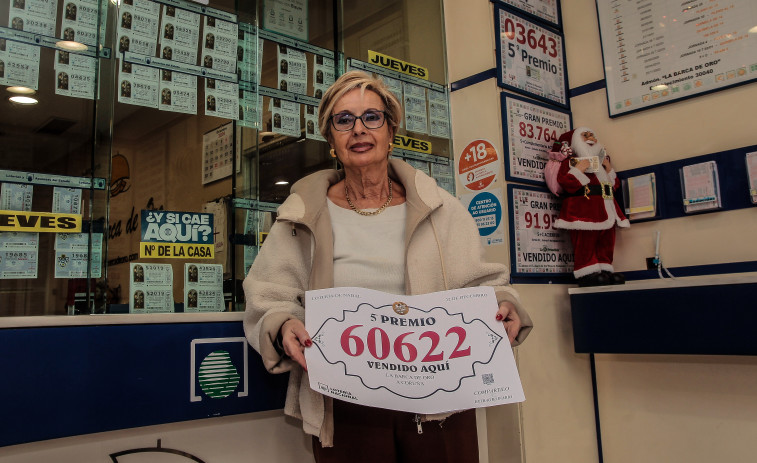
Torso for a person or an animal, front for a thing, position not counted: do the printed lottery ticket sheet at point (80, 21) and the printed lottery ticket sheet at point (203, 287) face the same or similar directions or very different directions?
same or similar directions

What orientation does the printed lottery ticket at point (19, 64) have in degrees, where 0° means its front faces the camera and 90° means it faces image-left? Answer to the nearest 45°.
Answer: approximately 0°

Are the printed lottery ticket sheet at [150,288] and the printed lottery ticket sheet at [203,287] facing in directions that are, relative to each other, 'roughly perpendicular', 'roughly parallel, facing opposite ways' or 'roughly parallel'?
roughly parallel

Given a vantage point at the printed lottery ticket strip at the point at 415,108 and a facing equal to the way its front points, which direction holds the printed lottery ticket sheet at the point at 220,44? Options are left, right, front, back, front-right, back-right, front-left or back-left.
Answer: front-right

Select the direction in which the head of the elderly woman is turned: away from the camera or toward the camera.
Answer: toward the camera

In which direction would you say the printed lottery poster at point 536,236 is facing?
toward the camera

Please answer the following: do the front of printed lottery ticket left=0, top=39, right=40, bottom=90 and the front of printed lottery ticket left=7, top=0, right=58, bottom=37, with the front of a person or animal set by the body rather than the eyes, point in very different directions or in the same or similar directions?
same or similar directions

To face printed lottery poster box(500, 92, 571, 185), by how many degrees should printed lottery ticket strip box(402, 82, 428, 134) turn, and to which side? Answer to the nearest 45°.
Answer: approximately 90° to its left

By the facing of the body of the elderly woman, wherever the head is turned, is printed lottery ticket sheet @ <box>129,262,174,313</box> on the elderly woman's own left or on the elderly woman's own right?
on the elderly woman's own right

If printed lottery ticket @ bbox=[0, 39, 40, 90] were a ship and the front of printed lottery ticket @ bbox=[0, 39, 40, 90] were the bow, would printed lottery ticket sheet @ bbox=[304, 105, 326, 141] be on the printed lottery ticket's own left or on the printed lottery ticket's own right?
on the printed lottery ticket's own left

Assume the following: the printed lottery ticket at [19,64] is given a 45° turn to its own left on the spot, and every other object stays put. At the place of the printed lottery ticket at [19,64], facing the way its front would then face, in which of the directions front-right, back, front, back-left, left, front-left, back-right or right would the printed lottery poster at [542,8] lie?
front-left

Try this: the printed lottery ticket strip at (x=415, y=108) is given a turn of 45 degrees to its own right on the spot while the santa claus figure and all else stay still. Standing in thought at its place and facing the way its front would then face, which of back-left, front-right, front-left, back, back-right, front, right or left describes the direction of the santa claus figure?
back-left

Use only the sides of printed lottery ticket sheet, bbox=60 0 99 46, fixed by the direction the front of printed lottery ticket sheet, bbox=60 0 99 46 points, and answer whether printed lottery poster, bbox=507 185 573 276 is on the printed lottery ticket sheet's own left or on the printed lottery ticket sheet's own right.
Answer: on the printed lottery ticket sheet's own left

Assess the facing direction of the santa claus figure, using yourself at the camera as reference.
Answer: facing the viewer and to the right of the viewer

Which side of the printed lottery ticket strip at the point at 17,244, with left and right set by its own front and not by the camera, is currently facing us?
front
